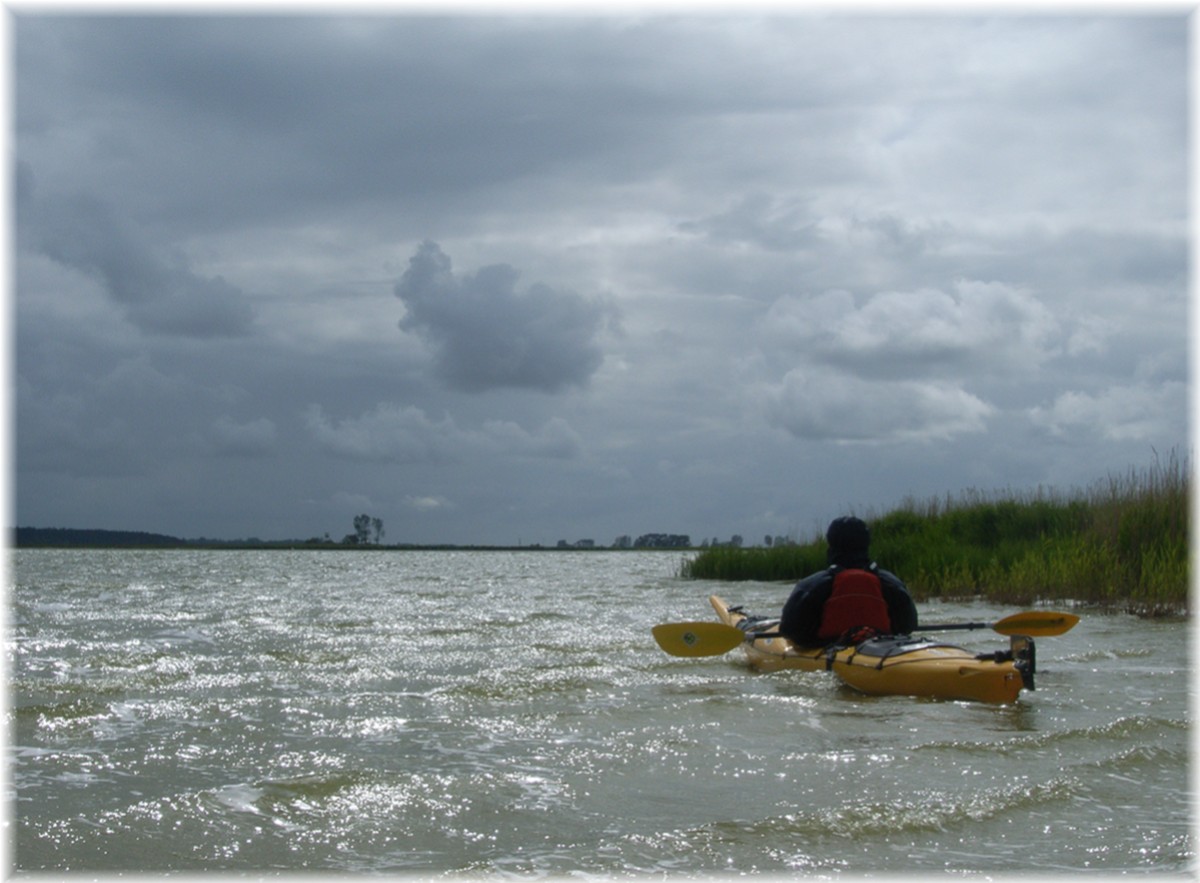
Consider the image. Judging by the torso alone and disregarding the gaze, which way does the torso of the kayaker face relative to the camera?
away from the camera
